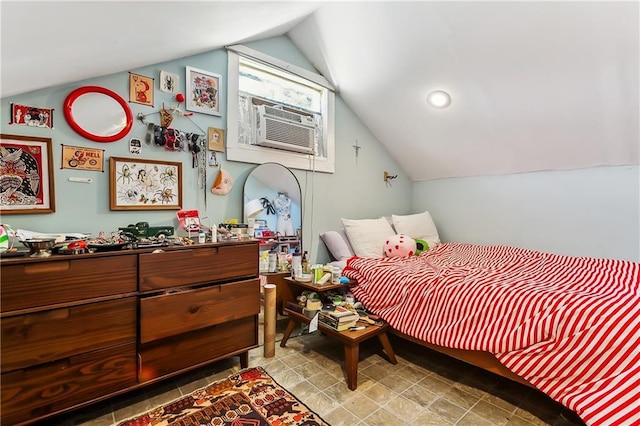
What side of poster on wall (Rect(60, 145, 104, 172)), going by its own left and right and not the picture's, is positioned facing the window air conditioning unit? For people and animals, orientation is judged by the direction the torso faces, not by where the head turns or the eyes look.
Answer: left

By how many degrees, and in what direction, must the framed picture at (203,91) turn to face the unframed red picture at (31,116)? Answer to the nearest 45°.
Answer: approximately 135° to its right

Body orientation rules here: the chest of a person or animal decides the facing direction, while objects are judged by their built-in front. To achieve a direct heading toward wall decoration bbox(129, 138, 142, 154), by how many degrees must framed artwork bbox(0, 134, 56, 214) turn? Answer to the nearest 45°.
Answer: approximately 90° to its left

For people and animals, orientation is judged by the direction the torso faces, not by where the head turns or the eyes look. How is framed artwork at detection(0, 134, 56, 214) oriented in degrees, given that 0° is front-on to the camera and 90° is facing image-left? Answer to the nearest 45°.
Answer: approximately 0°

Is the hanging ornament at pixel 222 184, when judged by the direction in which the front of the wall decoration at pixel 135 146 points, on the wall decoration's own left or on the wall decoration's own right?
on the wall decoration's own left

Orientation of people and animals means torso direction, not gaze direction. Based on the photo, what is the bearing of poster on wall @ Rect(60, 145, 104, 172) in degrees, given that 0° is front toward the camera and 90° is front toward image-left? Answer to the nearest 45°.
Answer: approximately 0°

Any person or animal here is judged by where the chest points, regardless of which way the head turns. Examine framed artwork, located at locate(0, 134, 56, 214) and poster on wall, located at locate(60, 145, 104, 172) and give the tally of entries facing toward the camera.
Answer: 2

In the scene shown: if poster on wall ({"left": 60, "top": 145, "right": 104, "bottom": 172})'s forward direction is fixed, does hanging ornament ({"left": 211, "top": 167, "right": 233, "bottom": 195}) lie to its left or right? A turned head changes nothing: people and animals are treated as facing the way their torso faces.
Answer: on its left

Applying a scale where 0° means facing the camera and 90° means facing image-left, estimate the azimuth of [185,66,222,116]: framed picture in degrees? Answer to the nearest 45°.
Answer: approximately 315°

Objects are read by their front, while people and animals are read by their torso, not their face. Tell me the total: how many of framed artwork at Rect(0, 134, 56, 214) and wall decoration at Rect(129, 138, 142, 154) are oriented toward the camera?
2
